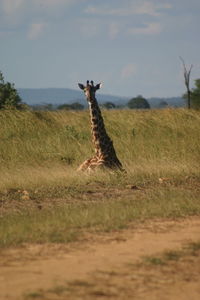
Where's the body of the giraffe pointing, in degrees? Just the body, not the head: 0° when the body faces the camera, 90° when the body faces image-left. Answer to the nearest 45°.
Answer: approximately 45°

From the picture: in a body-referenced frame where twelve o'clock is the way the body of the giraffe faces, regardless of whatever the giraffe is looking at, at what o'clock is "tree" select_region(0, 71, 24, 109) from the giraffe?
The tree is roughly at 4 o'clock from the giraffe.
